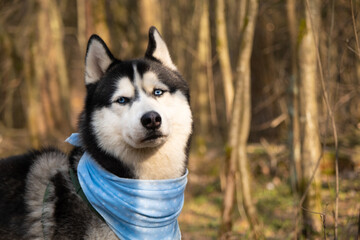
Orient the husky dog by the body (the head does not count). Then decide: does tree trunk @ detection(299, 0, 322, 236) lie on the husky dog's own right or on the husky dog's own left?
on the husky dog's own left

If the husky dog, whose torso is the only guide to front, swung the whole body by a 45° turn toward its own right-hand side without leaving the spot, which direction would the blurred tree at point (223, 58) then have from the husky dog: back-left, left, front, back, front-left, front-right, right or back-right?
back-left

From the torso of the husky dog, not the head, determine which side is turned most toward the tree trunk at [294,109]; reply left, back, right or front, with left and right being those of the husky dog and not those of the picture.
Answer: left

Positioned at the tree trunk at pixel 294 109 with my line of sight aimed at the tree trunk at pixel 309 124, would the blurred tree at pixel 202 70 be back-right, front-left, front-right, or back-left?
back-right

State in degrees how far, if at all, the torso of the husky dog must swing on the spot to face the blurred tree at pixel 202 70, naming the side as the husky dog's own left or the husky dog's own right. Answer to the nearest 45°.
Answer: approximately 135° to the husky dog's own left

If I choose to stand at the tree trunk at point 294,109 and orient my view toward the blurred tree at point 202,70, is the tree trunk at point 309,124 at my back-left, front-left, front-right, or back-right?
back-left

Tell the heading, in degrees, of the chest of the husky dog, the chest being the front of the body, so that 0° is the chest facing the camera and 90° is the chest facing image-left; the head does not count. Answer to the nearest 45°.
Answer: approximately 315°
